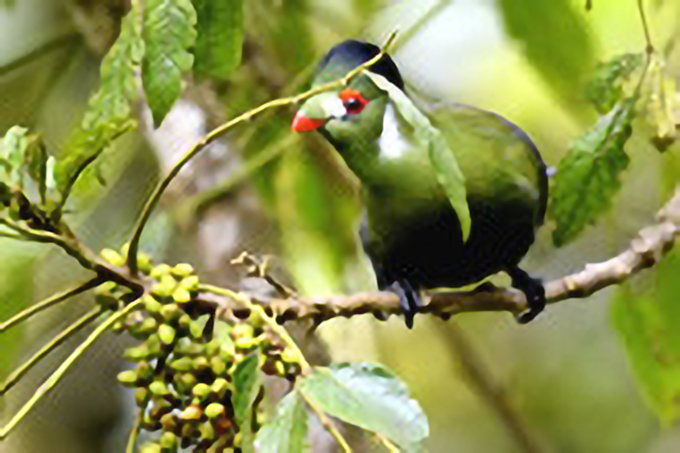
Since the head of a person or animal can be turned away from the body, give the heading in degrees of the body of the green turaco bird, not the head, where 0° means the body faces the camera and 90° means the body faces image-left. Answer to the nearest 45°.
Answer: approximately 45°
